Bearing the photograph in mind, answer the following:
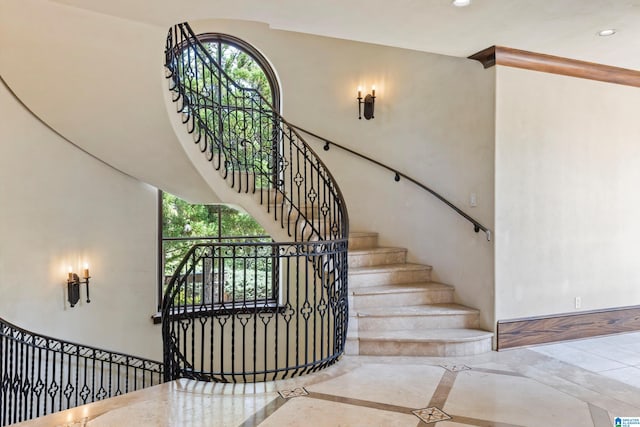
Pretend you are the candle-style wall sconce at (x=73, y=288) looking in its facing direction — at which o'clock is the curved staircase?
The curved staircase is roughly at 12 o'clock from the candle-style wall sconce.

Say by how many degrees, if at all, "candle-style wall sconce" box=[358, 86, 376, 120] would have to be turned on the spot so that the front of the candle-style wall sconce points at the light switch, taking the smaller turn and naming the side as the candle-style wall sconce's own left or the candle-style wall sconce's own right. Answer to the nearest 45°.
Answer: approximately 90° to the candle-style wall sconce's own left

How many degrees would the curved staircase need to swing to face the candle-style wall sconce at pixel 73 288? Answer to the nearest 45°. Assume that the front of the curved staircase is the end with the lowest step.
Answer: approximately 90° to its right

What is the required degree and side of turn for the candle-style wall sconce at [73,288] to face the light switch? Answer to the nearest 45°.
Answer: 0° — it already faces it

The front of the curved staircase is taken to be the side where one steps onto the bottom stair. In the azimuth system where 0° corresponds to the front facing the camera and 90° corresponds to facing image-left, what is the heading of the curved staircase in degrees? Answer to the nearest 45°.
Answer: approximately 0°

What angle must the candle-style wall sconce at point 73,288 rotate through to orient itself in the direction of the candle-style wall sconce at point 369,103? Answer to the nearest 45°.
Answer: approximately 45° to its left

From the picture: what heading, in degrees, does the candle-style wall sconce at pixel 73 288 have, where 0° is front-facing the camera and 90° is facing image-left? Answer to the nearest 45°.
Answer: approximately 315°

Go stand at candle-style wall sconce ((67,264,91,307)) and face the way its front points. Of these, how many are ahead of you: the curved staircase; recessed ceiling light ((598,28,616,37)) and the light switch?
3
